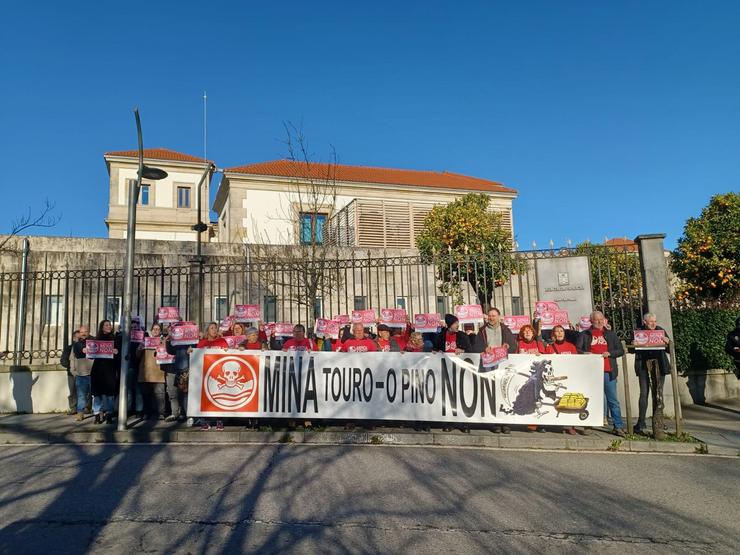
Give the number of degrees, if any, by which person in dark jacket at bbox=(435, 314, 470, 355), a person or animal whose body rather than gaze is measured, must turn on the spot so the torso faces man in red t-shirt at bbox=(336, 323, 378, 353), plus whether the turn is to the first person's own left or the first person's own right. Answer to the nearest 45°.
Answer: approximately 90° to the first person's own right

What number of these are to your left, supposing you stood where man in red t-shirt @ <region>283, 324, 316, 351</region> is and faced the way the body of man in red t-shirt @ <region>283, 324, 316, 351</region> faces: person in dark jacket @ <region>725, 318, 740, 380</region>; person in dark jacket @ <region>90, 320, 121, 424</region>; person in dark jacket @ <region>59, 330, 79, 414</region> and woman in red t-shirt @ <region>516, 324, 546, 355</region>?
2

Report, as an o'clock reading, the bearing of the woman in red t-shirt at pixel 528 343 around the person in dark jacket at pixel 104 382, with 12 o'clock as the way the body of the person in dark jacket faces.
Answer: The woman in red t-shirt is roughly at 10 o'clock from the person in dark jacket.

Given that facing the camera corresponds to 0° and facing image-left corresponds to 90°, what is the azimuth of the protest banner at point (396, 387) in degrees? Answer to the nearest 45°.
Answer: approximately 0°

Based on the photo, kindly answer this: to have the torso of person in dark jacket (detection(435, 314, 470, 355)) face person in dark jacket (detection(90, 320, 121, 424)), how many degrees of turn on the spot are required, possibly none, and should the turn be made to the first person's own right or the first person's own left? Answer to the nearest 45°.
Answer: approximately 90° to the first person's own right

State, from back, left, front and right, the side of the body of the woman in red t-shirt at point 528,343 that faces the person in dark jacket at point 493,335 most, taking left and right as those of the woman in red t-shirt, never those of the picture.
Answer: right

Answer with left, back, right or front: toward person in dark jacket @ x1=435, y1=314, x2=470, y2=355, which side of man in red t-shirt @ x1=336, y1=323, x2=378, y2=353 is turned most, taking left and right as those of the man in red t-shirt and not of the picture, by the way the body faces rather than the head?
left
